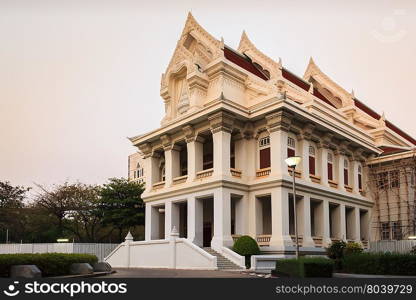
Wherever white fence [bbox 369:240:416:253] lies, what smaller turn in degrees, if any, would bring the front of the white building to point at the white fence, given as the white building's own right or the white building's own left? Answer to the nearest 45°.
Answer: approximately 135° to the white building's own left

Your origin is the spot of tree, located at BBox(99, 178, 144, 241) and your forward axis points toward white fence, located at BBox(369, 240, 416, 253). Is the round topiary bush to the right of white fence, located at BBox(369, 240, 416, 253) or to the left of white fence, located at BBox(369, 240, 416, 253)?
right

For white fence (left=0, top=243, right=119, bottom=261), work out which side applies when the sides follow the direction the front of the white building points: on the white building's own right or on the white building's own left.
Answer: on the white building's own right

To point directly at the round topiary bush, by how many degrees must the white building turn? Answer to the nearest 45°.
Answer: approximately 45° to its left

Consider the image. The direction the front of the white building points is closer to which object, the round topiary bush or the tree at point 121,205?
the round topiary bush

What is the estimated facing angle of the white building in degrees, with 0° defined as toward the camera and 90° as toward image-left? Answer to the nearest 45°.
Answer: approximately 45°

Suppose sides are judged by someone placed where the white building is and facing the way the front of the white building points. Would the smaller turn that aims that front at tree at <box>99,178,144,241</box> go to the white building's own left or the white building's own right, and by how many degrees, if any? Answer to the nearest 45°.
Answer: approximately 90° to the white building's own right

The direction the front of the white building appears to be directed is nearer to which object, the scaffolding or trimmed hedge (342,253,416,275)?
the trimmed hedge

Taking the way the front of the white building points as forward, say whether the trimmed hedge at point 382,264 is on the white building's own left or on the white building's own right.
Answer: on the white building's own left

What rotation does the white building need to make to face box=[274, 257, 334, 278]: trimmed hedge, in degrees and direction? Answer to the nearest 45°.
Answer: approximately 45° to its left

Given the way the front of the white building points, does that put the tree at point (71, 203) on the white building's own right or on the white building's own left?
on the white building's own right

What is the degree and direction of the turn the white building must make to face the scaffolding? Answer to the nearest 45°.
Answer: approximately 180°
